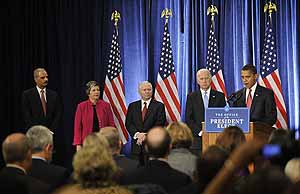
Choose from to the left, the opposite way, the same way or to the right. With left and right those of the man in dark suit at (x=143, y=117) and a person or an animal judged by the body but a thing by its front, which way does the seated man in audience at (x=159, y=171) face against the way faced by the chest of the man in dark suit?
the opposite way

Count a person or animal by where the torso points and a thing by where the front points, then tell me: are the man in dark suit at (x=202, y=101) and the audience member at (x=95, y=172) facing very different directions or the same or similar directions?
very different directions

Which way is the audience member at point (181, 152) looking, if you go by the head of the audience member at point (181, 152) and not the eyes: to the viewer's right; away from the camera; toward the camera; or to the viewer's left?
away from the camera

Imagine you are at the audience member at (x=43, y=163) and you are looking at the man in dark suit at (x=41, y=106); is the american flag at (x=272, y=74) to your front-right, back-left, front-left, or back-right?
front-right

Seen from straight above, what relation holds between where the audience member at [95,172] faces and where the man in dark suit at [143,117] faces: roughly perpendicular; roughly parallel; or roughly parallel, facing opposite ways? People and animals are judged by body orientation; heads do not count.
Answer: roughly parallel, facing opposite ways

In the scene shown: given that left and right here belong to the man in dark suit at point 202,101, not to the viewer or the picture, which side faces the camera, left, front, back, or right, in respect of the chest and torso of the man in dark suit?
front

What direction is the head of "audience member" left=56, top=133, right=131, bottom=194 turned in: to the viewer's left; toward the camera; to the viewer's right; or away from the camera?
away from the camera

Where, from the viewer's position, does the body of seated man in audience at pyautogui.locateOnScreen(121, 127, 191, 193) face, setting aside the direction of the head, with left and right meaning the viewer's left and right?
facing away from the viewer

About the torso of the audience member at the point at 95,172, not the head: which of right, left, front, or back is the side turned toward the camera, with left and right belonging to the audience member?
back

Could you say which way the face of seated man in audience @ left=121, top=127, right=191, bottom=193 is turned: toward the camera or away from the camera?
away from the camera

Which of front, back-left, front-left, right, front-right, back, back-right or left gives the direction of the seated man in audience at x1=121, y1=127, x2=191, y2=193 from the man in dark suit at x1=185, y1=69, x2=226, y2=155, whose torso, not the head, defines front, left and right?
front

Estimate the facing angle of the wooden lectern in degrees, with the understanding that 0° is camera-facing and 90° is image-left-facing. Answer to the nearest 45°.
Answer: approximately 45°

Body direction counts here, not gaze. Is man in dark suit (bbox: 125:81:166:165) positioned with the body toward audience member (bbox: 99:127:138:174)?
yes

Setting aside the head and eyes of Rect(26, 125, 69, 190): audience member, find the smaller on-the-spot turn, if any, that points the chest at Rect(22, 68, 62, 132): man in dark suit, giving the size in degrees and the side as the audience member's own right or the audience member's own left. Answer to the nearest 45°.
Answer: approximately 45° to the audience member's own left

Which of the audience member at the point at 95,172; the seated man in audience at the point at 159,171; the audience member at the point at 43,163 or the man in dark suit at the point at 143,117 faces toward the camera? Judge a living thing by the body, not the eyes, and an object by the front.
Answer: the man in dark suit

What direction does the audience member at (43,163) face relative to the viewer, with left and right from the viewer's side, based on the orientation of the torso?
facing away from the viewer and to the right of the viewer

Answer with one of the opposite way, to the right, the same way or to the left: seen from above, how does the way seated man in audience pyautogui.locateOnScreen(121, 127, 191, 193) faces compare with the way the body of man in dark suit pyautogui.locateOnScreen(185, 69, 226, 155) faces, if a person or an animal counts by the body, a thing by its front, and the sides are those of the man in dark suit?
the opposite way

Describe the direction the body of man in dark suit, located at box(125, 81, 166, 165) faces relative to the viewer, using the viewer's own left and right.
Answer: facing the viewer

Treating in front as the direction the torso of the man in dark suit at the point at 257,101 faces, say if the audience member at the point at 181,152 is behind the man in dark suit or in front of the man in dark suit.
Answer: in front
